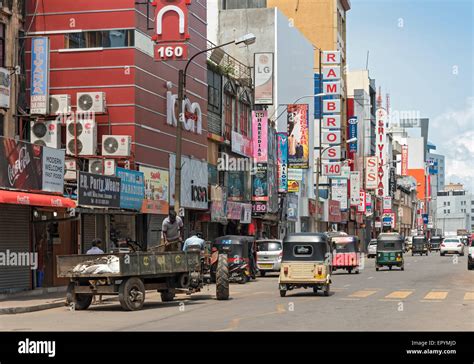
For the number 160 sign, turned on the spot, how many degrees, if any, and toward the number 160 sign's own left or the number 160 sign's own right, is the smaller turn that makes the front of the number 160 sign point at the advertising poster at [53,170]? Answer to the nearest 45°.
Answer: approximately 45° to the number 160 sign's own right

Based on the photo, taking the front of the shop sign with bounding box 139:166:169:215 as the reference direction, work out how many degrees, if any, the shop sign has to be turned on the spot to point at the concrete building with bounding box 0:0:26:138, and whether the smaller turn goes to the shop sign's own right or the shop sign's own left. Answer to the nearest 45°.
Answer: approximately 45° to the shop sign's own right

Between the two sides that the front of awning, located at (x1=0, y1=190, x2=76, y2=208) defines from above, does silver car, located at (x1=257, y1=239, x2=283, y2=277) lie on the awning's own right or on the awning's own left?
on the awning's own left

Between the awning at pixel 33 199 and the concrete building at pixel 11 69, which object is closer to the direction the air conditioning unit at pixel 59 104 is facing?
the awning

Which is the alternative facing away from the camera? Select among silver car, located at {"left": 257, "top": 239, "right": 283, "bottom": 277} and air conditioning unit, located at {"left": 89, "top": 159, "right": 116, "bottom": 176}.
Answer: the silver car
